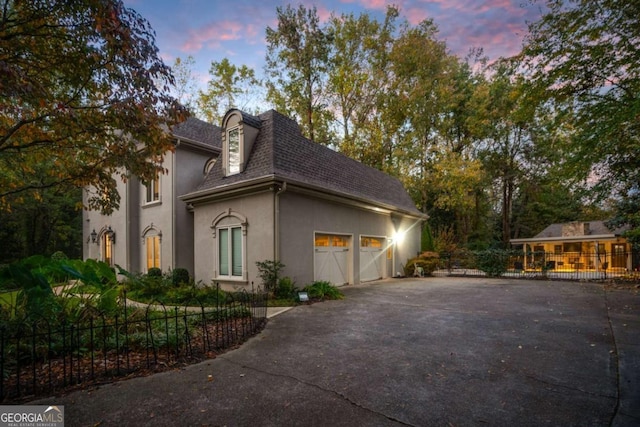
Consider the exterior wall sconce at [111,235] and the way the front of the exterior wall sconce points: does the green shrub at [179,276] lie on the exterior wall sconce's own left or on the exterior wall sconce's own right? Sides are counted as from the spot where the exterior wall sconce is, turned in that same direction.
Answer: on the exterior wall sconce's own left

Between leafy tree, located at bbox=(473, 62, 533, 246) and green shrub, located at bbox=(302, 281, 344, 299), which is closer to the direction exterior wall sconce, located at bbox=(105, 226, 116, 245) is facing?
the green shrub

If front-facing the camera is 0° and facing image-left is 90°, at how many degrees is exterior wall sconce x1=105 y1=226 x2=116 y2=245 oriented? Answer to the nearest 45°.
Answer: approximately 45°

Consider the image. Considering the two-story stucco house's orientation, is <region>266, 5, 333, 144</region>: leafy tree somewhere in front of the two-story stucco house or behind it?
behind

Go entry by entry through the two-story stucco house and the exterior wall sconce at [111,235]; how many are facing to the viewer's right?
0

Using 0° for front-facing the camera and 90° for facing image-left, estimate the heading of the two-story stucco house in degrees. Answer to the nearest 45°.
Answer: approximately 45°

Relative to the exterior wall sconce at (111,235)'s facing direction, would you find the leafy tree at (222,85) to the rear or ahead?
to the rear
